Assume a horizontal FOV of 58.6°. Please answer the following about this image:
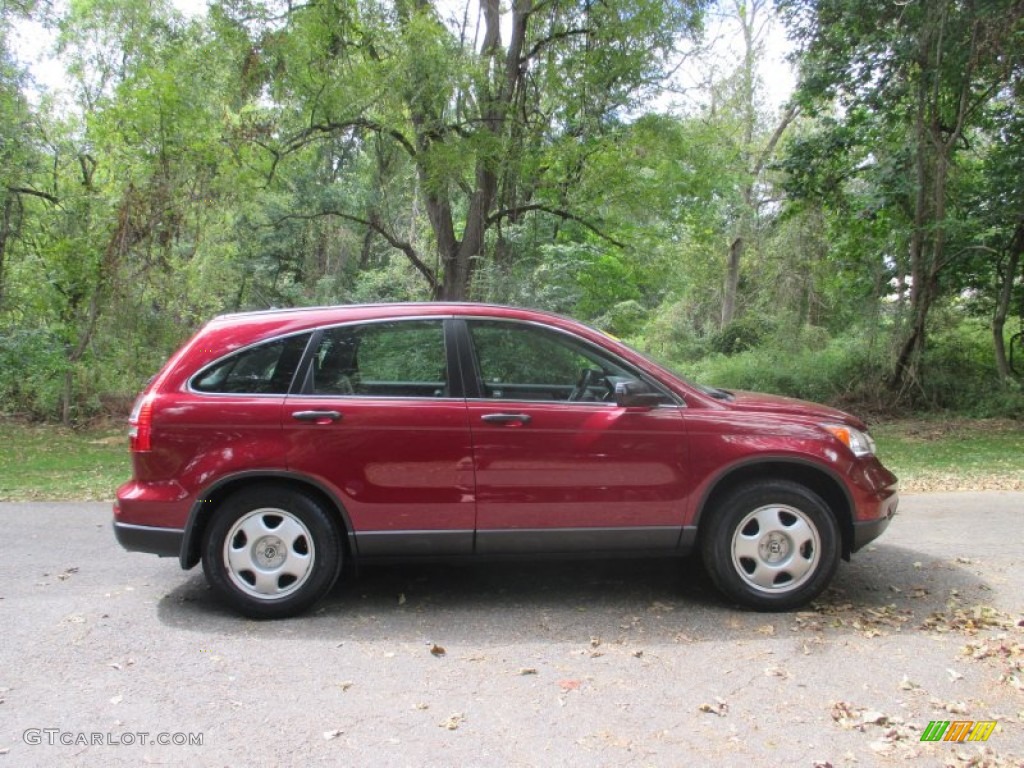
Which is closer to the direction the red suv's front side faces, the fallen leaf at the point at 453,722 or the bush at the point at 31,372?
the fallen leaf

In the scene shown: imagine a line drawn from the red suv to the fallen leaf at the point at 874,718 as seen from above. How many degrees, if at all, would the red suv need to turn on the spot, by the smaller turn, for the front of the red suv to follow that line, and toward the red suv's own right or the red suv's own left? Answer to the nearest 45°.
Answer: approximately 45° to the red suv's own right

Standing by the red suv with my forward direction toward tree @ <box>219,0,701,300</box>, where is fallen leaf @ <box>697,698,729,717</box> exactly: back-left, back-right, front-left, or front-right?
back-right

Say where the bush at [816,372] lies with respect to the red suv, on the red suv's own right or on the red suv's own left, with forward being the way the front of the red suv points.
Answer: on the red suv's own left

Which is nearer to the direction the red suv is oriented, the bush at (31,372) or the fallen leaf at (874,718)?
the fallen leaf

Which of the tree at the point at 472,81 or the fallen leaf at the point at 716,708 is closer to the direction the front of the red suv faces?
the fallen leaf

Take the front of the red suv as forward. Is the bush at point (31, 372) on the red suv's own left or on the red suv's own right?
on the red suv's own left

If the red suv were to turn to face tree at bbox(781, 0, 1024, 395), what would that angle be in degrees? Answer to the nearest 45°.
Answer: approximately 45° to its left

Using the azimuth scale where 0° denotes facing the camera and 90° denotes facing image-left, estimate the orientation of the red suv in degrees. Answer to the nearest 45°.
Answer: approximately 270°

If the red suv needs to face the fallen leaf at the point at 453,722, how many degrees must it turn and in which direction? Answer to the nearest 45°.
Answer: approximately 90° to its right

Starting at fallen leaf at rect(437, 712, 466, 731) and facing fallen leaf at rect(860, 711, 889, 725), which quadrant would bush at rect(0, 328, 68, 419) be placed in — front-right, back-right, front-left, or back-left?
back-left

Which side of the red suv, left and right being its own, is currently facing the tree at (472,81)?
left
